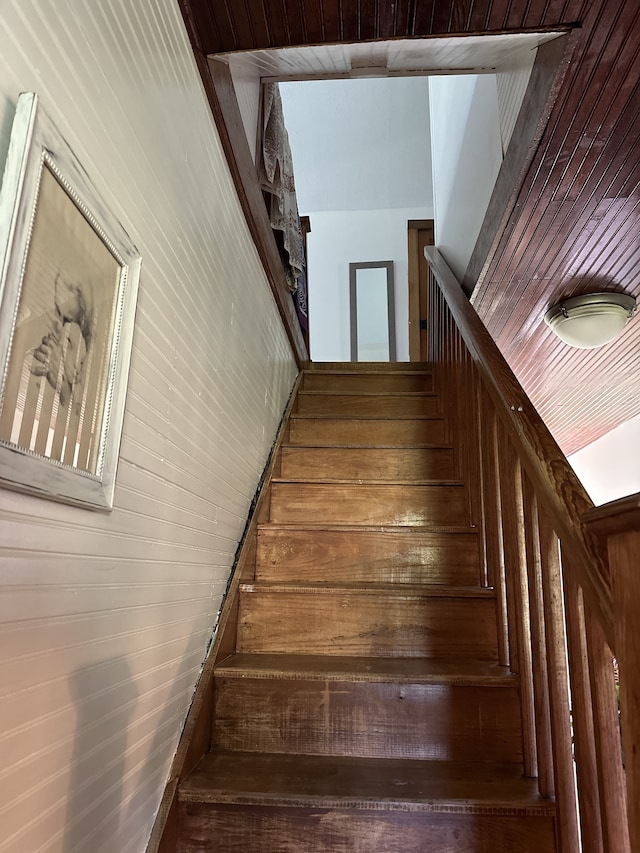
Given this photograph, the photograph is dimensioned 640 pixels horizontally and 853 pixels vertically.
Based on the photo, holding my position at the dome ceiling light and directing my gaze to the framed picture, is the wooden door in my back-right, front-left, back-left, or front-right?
back-right

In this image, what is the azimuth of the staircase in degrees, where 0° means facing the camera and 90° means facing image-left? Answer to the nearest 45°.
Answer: approximately 0°

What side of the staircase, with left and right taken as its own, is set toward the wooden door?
back

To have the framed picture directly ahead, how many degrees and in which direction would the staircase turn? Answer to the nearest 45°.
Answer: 0° — it already faces it
